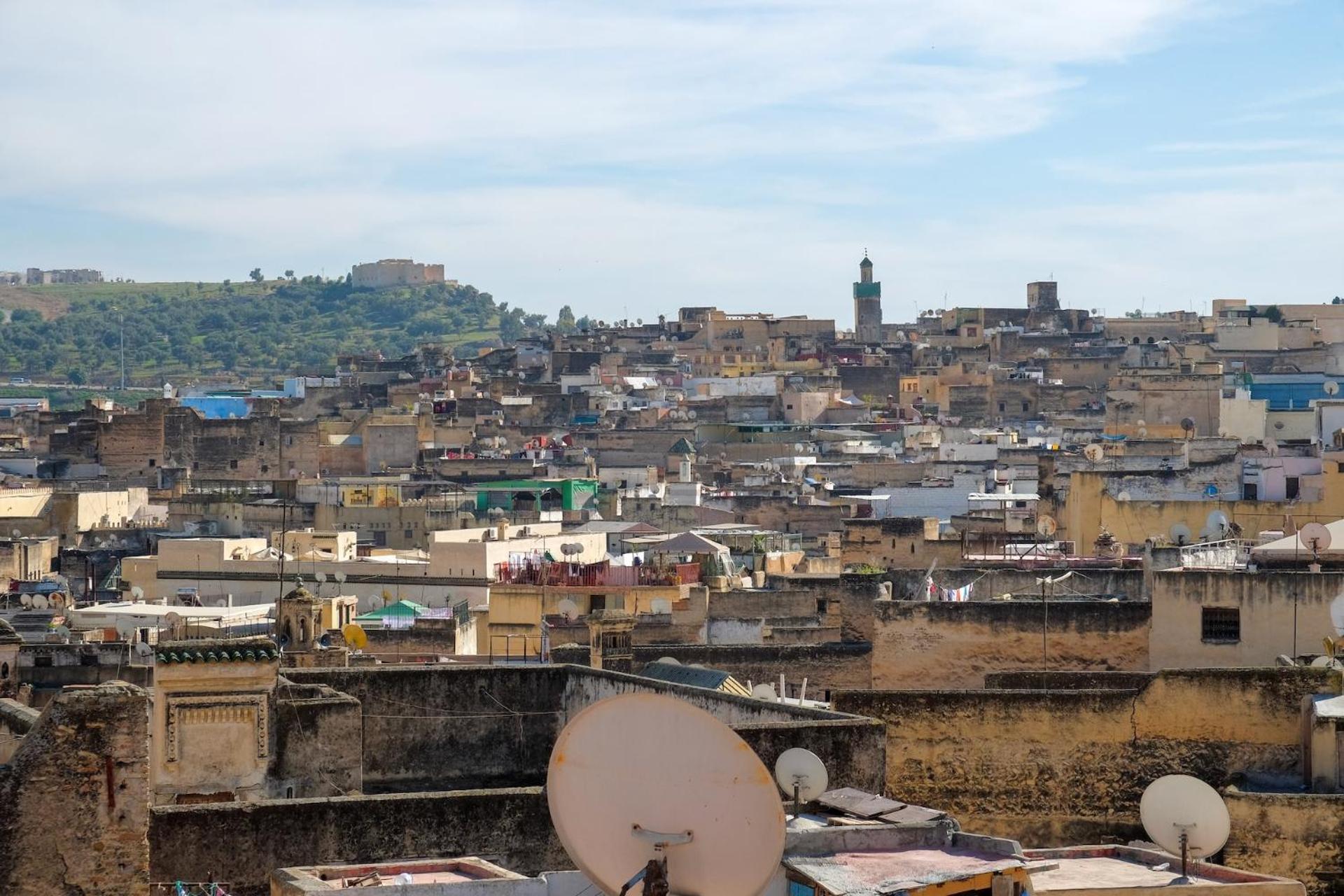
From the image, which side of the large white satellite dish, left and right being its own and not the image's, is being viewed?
back

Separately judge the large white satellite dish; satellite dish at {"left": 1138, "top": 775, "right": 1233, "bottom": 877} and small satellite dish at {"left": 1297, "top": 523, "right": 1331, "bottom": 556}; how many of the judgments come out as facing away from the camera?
3

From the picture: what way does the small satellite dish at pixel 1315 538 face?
away from the camera

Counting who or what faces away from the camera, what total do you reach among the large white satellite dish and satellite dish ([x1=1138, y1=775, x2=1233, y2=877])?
2

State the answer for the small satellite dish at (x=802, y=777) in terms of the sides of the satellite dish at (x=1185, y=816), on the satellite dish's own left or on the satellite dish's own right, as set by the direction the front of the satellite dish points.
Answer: on the satellite dish's own left

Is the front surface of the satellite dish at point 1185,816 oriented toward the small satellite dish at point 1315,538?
yes

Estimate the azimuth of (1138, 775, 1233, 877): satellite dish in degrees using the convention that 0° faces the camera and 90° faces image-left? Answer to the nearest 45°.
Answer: approximately 180°

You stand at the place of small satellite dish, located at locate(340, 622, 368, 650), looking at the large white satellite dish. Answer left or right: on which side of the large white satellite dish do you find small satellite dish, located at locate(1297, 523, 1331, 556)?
left

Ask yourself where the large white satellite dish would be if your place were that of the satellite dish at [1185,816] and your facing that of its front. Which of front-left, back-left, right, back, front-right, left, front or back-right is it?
back-left

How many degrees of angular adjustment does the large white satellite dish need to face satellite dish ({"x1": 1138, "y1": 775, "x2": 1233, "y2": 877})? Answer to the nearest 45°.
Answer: approximately 45° to its right

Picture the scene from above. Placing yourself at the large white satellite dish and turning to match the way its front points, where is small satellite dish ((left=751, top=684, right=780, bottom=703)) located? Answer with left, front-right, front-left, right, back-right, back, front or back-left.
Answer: front

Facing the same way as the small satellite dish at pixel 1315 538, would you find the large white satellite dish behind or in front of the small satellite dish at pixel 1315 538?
behind
